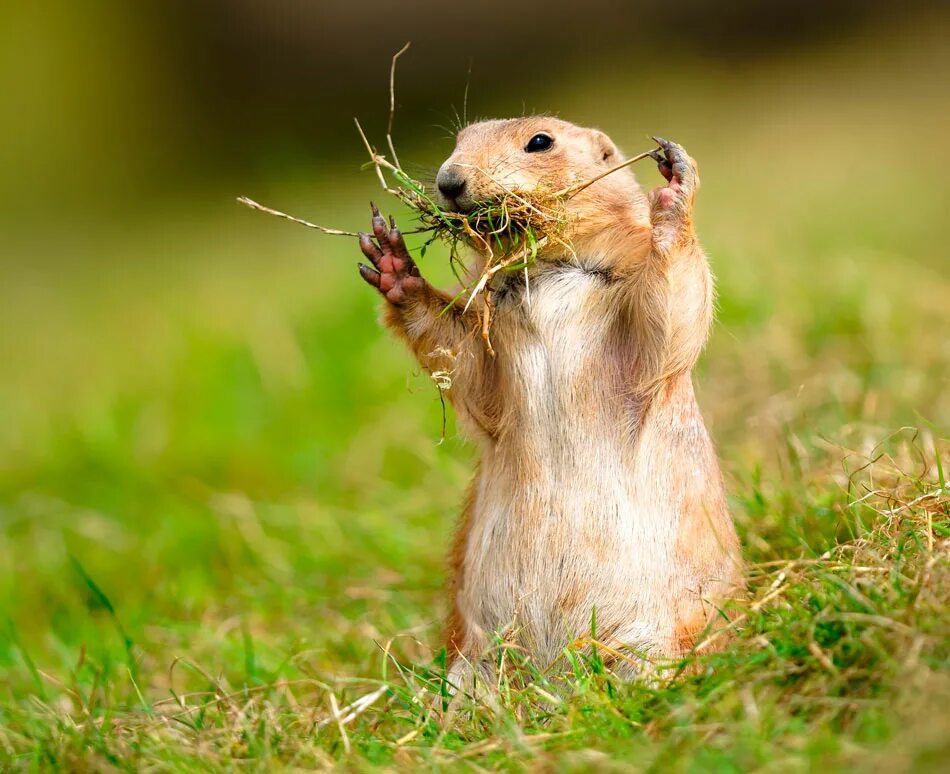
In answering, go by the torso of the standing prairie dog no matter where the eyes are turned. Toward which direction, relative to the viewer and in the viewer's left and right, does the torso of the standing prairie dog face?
facing the viewer and to the left of the viewer
